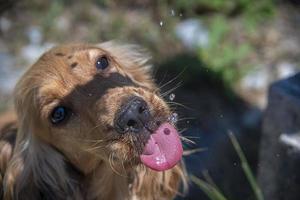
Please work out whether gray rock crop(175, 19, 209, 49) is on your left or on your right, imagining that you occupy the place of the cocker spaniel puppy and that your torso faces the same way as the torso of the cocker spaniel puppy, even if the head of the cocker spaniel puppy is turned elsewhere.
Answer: on your left

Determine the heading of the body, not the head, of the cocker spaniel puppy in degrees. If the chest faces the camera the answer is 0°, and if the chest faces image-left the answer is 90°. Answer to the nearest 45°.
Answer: approximately 315°

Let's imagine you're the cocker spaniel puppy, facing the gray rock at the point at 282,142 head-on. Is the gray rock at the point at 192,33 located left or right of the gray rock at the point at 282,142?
left
